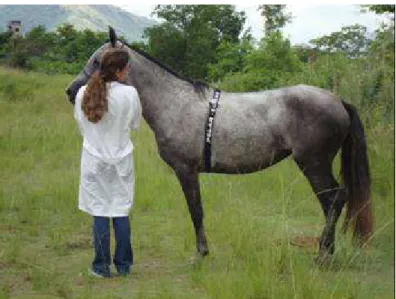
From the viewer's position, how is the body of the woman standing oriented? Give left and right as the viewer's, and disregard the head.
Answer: facing away from the viewer

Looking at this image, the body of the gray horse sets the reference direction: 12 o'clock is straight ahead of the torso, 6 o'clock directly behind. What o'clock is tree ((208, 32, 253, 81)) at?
The tree is roughly at 3 o'clock from the gray horse.

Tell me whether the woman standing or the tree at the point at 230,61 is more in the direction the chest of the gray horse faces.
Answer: the woman standing

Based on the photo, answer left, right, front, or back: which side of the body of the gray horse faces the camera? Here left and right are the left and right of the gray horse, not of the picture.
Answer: left

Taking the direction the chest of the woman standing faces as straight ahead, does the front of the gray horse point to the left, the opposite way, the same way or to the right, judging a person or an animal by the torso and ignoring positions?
to the left

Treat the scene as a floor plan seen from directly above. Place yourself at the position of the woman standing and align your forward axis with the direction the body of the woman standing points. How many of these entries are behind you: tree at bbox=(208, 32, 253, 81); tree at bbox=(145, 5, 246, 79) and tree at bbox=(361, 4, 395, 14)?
0

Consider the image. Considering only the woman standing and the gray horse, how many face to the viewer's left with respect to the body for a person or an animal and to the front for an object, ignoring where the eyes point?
1

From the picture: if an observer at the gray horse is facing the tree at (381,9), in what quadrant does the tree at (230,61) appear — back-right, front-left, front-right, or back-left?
front-left

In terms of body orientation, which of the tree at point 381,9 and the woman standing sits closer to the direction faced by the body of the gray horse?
the woman standing

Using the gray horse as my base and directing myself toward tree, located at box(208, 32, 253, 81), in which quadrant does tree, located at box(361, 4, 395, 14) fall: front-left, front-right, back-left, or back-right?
front-right

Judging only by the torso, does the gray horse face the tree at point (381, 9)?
no

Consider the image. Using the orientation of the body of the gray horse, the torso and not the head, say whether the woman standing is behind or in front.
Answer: in front

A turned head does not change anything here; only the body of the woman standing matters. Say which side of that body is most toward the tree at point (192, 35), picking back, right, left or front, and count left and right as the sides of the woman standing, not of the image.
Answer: front

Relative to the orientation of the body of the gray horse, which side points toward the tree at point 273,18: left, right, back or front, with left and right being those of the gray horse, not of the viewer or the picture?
right

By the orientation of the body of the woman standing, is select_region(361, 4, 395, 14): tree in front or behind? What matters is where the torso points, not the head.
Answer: in front

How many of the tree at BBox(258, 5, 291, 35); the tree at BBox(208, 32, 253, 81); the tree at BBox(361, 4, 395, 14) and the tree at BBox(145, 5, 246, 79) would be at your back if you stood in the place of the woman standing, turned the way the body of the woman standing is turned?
0
